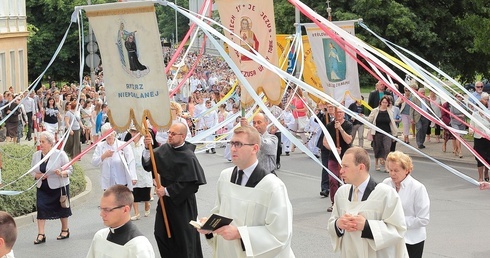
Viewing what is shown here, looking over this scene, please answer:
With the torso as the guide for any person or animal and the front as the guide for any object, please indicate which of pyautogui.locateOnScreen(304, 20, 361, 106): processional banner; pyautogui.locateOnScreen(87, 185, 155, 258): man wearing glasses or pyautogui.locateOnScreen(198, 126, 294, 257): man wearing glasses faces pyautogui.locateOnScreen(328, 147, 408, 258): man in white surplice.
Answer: the processional banner

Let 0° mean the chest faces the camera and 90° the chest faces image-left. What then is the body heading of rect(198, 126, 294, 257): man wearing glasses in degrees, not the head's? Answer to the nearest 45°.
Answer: approximately 45°

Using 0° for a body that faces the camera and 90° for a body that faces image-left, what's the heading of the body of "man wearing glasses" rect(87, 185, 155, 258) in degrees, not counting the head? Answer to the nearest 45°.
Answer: approximately 45°

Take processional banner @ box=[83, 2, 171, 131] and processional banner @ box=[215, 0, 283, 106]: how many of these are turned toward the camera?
2

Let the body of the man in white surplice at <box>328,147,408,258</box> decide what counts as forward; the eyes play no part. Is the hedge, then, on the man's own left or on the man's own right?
on the man's own right

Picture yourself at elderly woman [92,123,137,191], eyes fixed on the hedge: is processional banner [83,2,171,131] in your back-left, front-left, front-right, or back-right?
back-left

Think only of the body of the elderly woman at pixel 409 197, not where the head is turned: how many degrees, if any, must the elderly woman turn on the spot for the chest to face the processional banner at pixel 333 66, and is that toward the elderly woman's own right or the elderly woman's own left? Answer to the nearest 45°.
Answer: approximately 135° to the elderly woman's own right

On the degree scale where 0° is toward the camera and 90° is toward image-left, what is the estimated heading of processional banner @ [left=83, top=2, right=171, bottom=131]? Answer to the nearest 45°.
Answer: approximately 0°

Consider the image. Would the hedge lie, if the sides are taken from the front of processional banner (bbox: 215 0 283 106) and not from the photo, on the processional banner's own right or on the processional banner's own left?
on the processional banner's own right

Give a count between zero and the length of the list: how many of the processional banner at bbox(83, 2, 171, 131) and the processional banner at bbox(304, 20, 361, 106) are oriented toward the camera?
2

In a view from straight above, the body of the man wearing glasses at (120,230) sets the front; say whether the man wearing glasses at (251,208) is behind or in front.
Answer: behind
